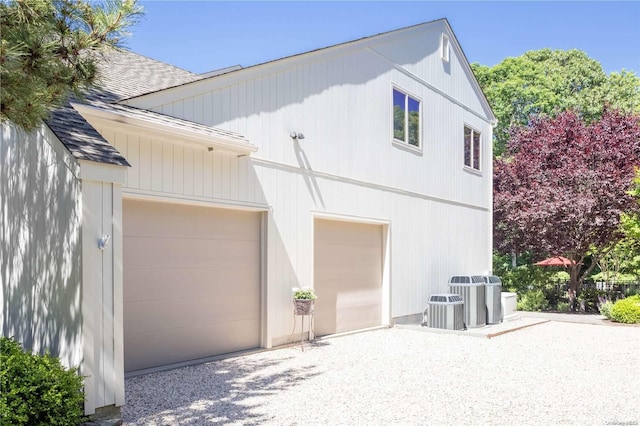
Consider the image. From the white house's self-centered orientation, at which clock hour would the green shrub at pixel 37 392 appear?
The green shrub is roughly at 2 o'clock from the white house.

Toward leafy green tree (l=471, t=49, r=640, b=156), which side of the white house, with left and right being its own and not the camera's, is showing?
left

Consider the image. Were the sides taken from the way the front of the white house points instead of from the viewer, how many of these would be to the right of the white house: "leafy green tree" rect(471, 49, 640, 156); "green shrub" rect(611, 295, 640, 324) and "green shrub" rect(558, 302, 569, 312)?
0

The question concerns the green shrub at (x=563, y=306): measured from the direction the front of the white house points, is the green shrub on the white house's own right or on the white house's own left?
on the white house's own left

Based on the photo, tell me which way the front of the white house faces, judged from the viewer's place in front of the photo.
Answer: facing the viewer and to the right of the viewer

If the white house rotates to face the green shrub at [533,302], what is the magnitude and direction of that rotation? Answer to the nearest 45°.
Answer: approximately 90° to its left

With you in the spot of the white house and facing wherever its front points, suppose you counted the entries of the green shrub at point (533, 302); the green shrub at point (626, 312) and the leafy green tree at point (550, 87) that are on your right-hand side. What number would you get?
0

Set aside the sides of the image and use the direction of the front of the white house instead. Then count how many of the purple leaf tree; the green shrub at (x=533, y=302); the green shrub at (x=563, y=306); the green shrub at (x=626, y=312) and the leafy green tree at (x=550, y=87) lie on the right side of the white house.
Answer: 0

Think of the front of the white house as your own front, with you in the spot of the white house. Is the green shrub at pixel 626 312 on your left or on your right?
on your left

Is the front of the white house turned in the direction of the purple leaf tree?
no

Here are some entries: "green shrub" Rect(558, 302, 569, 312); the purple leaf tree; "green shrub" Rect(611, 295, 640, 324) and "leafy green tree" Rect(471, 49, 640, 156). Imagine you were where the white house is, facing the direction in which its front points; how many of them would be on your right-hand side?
0

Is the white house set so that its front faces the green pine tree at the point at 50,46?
no

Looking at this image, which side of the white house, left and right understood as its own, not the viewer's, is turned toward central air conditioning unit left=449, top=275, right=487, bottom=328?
left
